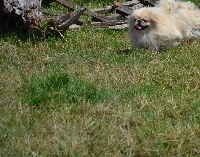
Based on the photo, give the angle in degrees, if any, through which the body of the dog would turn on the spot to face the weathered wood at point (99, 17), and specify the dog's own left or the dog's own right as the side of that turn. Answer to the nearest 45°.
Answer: approximately 90° to the dog's own right

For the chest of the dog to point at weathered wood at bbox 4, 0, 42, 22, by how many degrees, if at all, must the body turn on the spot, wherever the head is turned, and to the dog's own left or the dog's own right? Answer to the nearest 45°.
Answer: approximately 45° to the dog's own right

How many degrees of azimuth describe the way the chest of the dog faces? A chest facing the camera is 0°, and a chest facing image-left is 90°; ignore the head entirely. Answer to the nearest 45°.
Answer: approximately 45°

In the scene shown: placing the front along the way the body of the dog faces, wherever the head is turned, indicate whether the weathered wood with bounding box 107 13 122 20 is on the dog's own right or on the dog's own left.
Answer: on the dog's own right

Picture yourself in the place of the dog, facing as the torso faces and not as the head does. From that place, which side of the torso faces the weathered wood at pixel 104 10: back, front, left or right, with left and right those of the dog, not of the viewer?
right
